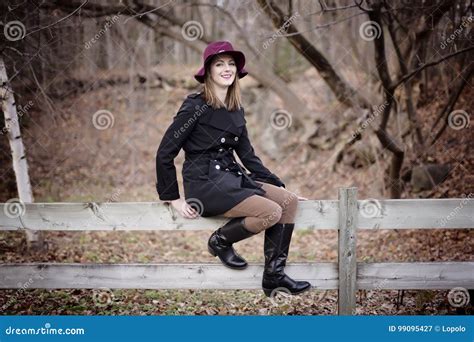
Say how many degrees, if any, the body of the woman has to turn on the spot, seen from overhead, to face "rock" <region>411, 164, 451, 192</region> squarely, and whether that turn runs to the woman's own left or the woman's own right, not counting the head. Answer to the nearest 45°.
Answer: approximately 90° to the woman's own left

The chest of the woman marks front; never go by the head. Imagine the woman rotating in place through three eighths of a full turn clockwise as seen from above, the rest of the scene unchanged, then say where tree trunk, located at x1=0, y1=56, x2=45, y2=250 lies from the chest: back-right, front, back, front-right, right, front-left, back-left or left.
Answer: front-right

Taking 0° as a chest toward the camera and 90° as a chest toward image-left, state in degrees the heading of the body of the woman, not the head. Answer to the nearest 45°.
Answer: approximately 315°
